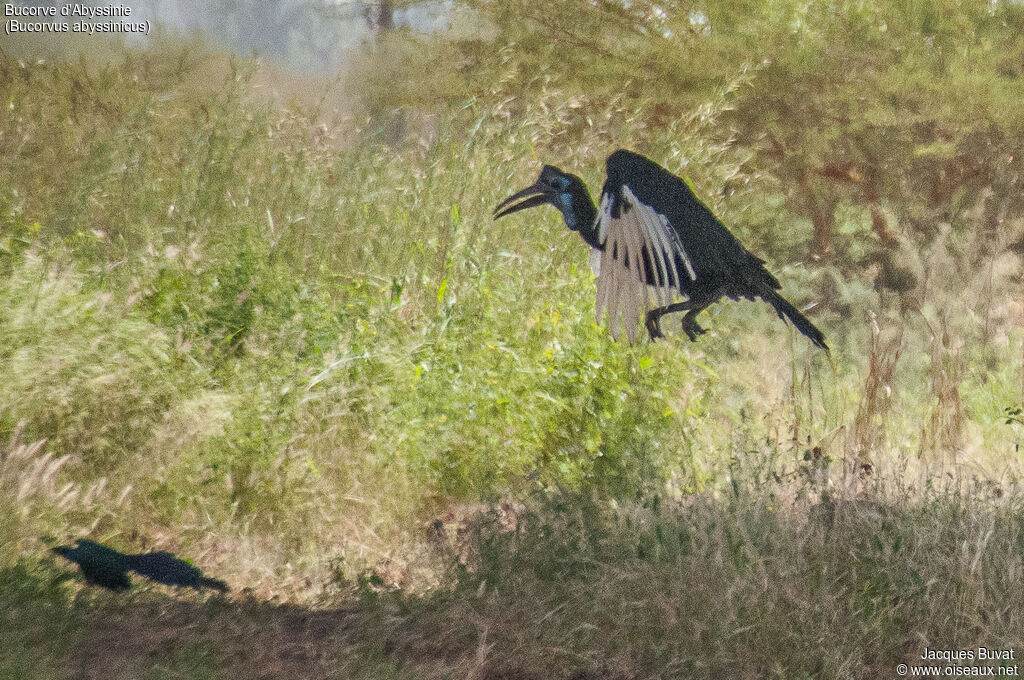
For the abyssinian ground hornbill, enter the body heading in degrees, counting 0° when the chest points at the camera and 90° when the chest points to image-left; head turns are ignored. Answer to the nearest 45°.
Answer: approximately 90°

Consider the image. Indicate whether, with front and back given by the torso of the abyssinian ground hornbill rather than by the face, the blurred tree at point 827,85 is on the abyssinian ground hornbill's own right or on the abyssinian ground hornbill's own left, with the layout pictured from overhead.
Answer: on the abyssinian ground hornbill's own right
